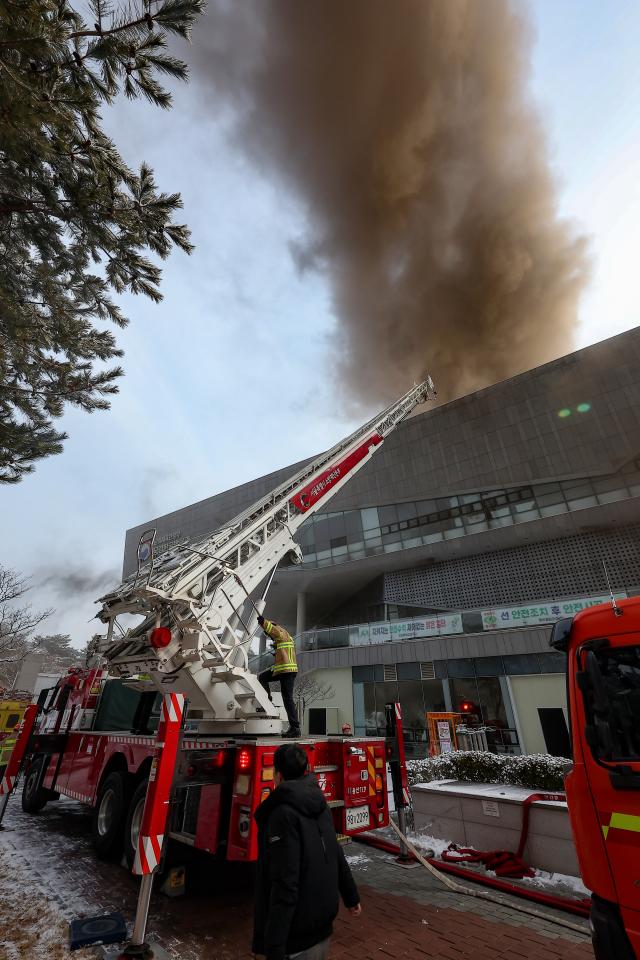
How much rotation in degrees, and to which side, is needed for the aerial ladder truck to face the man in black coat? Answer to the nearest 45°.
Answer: approximately 135° to its left

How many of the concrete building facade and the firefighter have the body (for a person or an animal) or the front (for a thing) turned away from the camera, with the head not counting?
0

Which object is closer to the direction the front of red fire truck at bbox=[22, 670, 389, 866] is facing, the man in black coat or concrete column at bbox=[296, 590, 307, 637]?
the concrete column

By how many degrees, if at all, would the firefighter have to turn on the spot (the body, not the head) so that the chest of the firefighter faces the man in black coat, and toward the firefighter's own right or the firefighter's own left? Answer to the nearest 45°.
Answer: approximately 90° to the firefighter's own left

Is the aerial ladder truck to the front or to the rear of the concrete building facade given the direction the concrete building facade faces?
to the front

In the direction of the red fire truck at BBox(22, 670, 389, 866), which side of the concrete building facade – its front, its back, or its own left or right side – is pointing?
front

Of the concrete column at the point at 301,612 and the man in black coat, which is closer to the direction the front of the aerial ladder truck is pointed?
the concrete column

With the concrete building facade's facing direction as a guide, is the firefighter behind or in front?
in front

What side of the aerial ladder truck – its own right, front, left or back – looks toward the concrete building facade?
right

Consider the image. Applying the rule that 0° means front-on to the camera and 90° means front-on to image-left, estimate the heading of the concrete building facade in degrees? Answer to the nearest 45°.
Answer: approximately 45°

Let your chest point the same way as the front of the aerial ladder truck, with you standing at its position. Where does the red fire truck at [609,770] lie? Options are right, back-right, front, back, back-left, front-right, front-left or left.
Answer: back

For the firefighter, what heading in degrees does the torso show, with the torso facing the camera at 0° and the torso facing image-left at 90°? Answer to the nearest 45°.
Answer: approximately 90°

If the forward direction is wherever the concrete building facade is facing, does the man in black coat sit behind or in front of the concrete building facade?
in front

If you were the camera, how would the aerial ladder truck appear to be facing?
facing away from the viewer and to the left of the viewer

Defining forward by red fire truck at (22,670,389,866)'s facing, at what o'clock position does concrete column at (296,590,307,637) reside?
The concrete column is roughly at 2 o'clock from the red fire truck.
